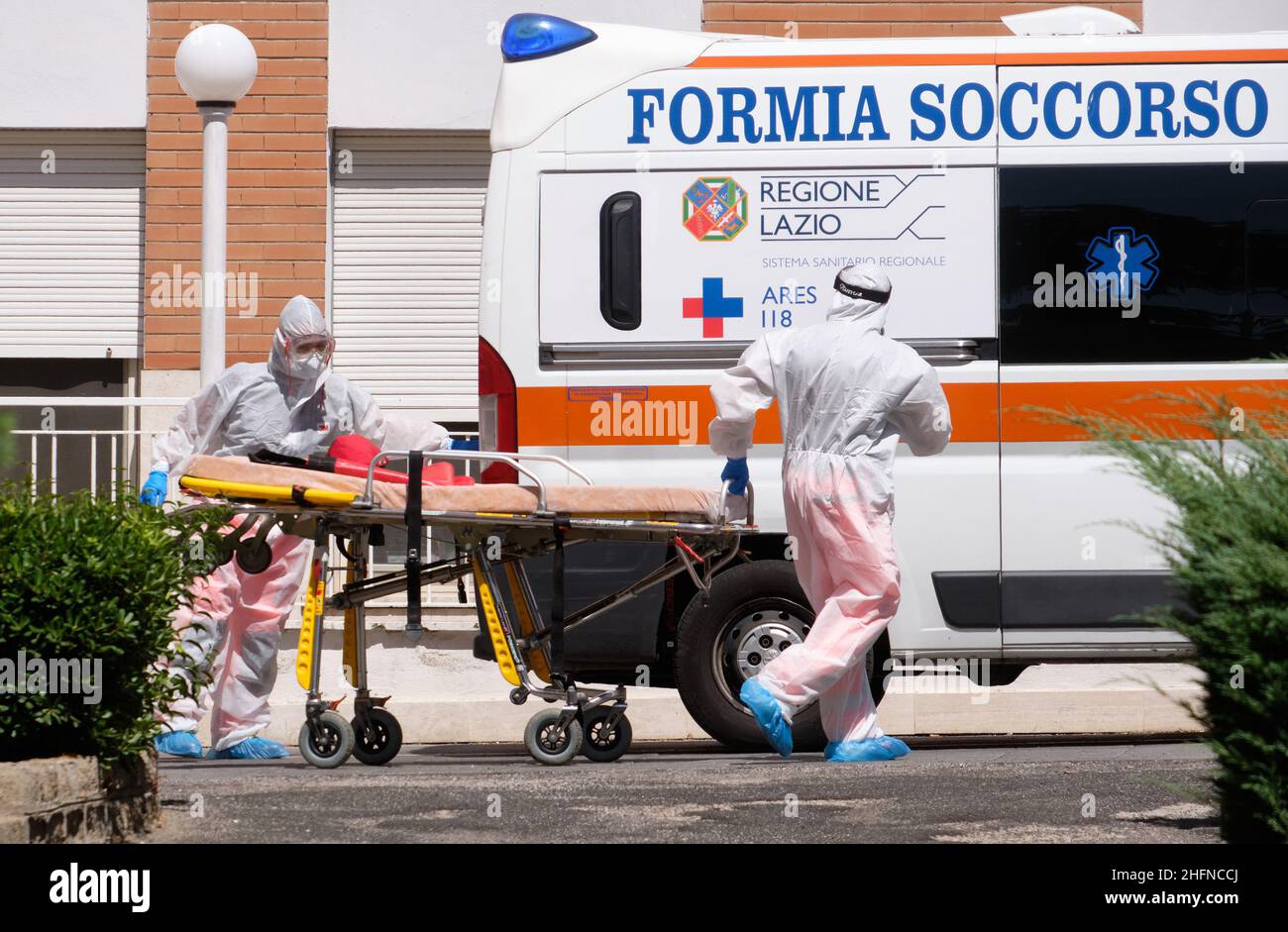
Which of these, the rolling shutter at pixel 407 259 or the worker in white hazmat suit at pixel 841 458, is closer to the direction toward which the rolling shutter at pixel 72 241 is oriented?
the worker in white hazmat suit

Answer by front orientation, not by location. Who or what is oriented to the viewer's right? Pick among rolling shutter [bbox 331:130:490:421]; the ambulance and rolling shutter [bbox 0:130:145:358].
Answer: the ambulance

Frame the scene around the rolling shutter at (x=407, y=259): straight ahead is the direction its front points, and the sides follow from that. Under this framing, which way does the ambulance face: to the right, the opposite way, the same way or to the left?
to the left

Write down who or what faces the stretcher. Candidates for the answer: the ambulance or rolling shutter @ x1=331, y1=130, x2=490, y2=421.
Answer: the rolling shutter

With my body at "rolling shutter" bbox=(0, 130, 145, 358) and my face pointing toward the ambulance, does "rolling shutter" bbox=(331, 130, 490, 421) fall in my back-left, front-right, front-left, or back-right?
front-left

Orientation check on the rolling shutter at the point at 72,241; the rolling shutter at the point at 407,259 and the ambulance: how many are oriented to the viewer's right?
1

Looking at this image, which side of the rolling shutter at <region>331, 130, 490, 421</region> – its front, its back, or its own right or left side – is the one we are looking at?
front

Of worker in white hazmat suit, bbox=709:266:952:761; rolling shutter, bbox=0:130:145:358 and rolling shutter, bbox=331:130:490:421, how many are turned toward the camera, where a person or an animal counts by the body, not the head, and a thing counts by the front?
2

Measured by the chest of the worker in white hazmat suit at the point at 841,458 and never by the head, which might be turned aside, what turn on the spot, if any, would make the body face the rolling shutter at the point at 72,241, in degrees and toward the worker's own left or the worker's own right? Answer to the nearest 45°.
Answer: approximately 90° to the worker's own left

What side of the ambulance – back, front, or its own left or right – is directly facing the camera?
right

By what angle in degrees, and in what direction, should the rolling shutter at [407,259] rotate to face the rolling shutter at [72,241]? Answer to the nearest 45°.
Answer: approximately 90° to its right

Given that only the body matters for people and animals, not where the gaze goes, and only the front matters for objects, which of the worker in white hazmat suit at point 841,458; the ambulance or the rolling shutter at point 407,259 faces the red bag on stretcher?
the rolling shutter

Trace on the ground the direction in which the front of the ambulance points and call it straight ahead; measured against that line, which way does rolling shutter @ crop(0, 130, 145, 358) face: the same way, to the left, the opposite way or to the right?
to the right

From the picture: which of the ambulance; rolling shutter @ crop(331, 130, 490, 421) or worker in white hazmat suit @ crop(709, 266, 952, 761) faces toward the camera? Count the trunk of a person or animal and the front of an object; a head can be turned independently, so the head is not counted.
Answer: the rolling shutter

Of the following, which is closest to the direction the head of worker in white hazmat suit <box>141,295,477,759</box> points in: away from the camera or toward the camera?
toward the camera

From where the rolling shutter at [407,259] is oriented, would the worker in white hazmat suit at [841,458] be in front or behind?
in front

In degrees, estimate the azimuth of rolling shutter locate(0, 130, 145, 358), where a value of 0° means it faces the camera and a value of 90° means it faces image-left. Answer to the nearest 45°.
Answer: approximately 0°

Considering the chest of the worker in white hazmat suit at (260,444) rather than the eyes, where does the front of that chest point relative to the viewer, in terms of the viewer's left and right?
facing the viewer and to the right of the viewer
